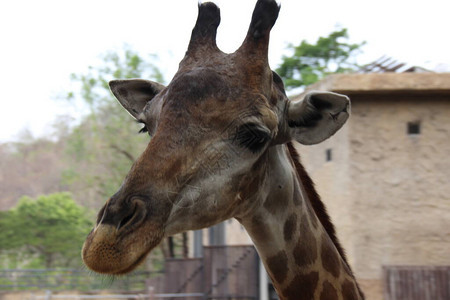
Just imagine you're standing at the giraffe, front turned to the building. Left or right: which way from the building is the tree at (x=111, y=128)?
left

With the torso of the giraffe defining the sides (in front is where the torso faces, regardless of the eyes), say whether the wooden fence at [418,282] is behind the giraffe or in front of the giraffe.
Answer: behind

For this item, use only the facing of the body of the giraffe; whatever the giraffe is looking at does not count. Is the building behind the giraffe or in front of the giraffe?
behind

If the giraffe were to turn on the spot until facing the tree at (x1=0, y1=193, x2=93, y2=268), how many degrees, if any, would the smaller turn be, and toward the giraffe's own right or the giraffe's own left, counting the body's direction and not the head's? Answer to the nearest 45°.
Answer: approximately 135° to the giraffe's own right

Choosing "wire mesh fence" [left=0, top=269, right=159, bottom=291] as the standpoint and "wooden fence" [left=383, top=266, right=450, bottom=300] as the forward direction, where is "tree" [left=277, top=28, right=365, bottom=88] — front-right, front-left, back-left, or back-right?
front-left

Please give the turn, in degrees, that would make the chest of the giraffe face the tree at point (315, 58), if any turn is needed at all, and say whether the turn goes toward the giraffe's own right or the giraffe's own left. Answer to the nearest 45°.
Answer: approximately 135° to the giraffe's own right

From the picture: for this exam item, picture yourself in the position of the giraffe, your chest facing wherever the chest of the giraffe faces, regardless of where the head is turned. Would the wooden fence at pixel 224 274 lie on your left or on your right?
on your right
